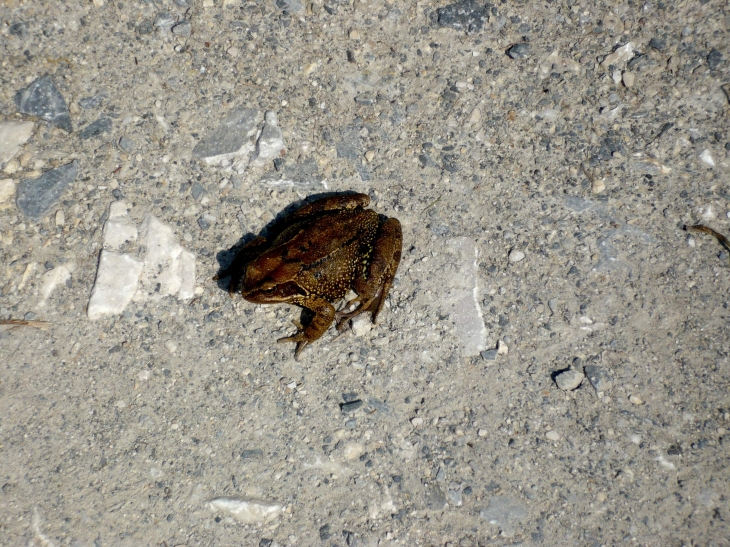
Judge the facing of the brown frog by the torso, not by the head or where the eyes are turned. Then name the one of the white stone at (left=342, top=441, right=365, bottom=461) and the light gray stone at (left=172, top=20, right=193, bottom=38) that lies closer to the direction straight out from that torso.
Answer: the white stone

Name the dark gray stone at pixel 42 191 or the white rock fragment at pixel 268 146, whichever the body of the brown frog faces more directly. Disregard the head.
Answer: the dark gray stone

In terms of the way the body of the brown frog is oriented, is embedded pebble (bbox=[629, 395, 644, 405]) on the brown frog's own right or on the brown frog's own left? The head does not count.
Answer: on the brown frog's own left

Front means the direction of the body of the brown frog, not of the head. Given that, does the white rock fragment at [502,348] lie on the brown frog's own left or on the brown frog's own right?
on the brown frog's own left

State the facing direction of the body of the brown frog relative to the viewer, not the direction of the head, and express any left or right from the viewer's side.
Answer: facing the viewer and to the left of the viewer

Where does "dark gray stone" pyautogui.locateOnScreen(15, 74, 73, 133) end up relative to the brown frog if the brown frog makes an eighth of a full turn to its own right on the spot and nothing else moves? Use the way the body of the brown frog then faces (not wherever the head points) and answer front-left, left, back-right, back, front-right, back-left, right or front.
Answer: front-right

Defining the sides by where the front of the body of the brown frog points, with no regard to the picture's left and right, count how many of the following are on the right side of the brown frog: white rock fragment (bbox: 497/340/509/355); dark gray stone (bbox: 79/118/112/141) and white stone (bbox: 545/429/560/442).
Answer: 1

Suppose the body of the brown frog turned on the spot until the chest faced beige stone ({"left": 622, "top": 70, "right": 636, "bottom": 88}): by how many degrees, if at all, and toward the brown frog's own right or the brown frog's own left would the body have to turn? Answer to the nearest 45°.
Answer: approximately 135° to the brown frog's own left

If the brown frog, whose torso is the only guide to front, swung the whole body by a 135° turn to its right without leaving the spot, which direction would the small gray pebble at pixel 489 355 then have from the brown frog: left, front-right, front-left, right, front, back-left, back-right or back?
back-right

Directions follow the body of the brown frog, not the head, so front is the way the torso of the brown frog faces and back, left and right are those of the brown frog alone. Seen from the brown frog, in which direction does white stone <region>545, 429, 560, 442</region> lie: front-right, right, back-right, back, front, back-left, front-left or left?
left

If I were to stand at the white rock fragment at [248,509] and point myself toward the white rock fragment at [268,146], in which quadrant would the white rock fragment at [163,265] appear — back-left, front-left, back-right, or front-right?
front-left

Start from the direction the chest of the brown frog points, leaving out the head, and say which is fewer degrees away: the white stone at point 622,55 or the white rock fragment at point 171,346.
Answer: the white rock fragment
